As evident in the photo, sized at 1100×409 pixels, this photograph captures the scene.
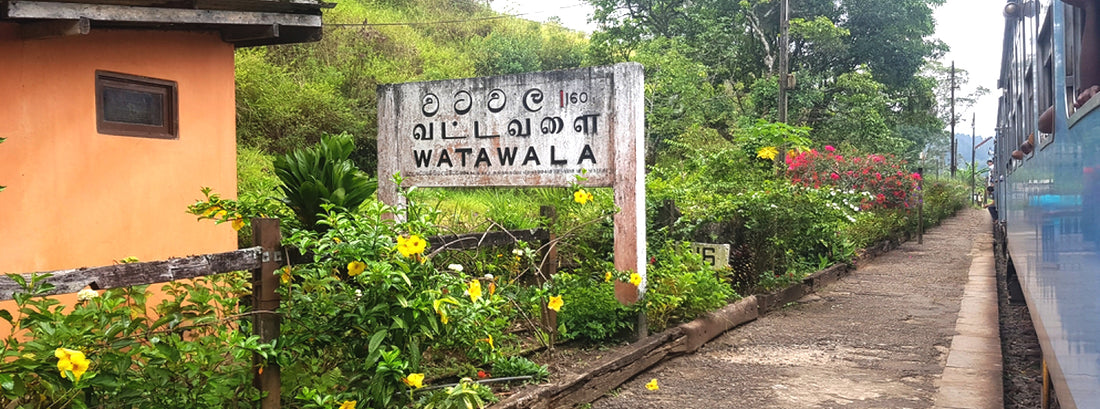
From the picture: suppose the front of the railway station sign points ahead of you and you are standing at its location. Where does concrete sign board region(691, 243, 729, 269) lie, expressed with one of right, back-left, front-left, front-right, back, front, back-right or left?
back

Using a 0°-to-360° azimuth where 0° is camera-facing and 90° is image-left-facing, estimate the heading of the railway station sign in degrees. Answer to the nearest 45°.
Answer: approximately 45°

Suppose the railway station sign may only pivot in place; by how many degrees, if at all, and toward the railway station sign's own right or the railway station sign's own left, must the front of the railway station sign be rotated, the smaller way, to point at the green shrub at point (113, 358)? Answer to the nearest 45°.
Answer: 0° — it already faces it

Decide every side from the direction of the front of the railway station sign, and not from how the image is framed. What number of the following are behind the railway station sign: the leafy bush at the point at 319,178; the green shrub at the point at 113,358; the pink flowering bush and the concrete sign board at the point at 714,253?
2

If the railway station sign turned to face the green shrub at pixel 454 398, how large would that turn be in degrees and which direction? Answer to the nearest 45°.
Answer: approximately 45° to its left

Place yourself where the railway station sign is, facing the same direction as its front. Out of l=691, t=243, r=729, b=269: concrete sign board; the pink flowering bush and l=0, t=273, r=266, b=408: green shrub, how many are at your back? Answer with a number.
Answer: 2

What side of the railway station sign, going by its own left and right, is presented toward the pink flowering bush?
back

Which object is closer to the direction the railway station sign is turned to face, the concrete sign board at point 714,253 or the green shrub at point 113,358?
the green shrub

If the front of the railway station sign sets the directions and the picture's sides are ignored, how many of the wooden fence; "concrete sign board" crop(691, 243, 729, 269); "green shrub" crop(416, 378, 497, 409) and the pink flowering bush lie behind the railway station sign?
2
